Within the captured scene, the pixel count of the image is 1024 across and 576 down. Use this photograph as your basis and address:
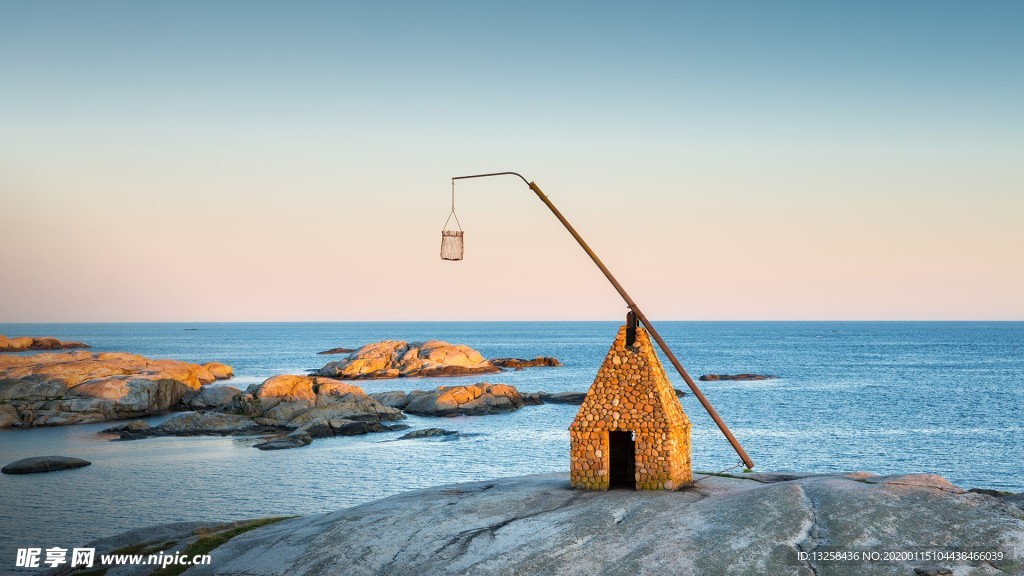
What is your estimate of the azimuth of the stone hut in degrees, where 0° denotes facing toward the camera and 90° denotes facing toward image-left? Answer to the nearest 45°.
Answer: approximately 0°
